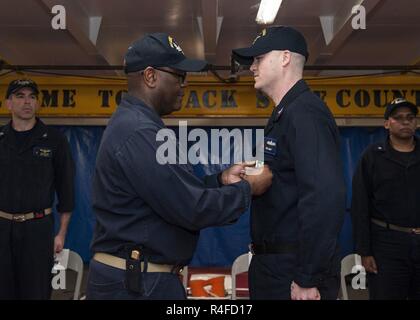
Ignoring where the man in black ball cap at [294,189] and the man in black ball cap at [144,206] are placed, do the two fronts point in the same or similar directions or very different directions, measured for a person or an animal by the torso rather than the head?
very different directions

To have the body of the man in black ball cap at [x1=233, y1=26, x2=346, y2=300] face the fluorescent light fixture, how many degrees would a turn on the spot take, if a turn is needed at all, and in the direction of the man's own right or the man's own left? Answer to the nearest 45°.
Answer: approximately 90° to the man's own right

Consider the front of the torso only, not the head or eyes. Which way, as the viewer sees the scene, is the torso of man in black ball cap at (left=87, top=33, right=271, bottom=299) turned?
to the viewer's right

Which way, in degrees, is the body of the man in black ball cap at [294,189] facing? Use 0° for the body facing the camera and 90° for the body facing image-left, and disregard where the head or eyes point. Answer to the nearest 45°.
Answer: approximately 90°

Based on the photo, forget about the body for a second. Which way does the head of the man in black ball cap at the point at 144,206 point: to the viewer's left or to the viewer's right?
to the viewer's right

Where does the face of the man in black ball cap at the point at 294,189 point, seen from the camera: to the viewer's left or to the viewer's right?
to the viewer's left

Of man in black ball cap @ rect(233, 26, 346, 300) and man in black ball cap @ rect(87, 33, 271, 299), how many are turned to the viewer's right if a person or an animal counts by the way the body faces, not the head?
1
